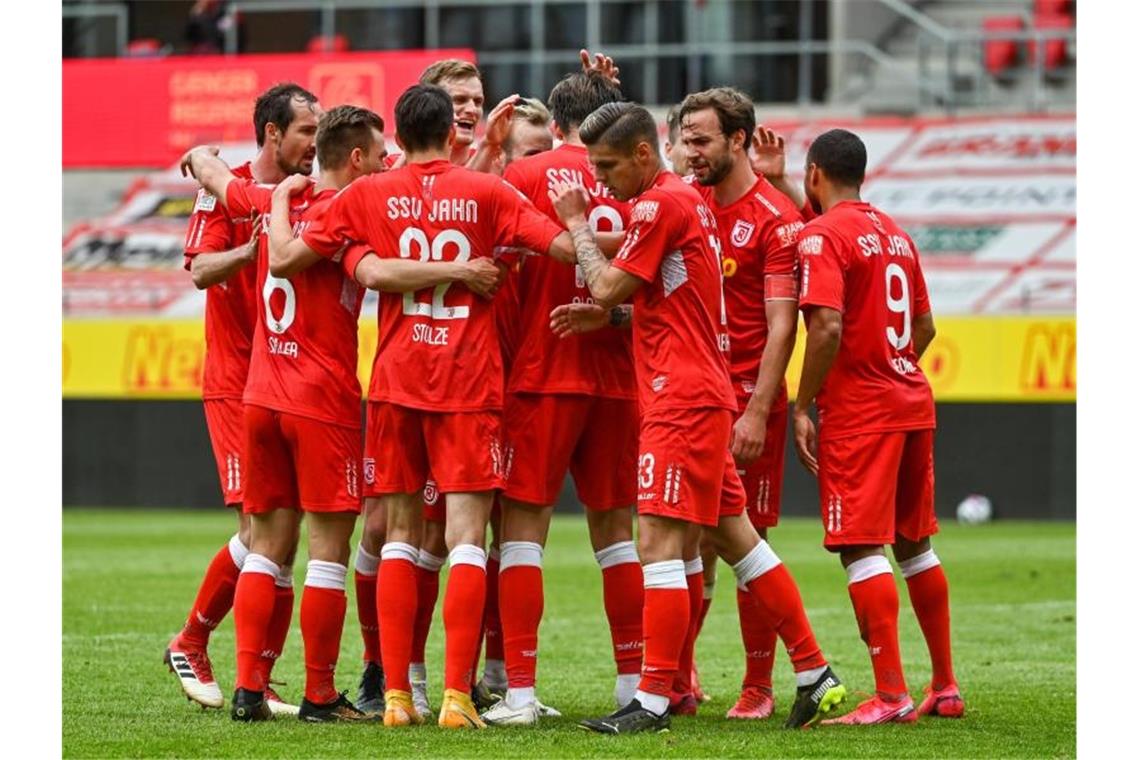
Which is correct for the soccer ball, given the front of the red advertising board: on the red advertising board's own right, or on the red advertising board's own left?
on the red advertising board's own left

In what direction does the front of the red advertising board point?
toward the camera

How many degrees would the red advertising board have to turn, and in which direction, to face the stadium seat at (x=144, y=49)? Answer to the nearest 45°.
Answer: approximately 135° to its right

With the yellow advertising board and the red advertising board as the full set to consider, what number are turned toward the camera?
2

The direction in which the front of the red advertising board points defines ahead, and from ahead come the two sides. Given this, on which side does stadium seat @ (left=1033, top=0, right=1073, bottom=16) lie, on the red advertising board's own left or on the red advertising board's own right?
on the red advertising board's own left

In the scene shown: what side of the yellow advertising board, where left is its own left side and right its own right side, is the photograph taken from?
front

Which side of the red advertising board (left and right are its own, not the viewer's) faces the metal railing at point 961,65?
left
